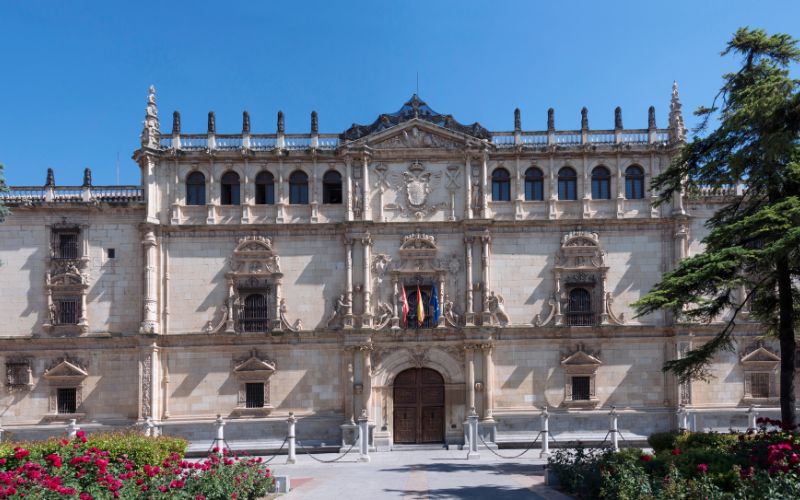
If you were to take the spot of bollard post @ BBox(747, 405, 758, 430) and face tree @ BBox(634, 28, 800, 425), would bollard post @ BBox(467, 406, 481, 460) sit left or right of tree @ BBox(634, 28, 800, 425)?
right

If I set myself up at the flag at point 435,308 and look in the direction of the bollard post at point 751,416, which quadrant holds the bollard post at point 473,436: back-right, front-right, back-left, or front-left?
front-right

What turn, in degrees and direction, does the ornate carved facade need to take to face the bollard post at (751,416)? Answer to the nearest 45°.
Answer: approximately 90° to its left

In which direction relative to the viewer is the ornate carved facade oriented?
toward the camera

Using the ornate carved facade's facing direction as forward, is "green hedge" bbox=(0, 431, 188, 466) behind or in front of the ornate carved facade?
in front

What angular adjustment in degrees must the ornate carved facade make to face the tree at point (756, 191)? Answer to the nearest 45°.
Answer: approximately 45° to its left

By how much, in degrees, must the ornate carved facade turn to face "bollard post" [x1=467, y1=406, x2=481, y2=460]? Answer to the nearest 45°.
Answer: approximately 45° to its left
